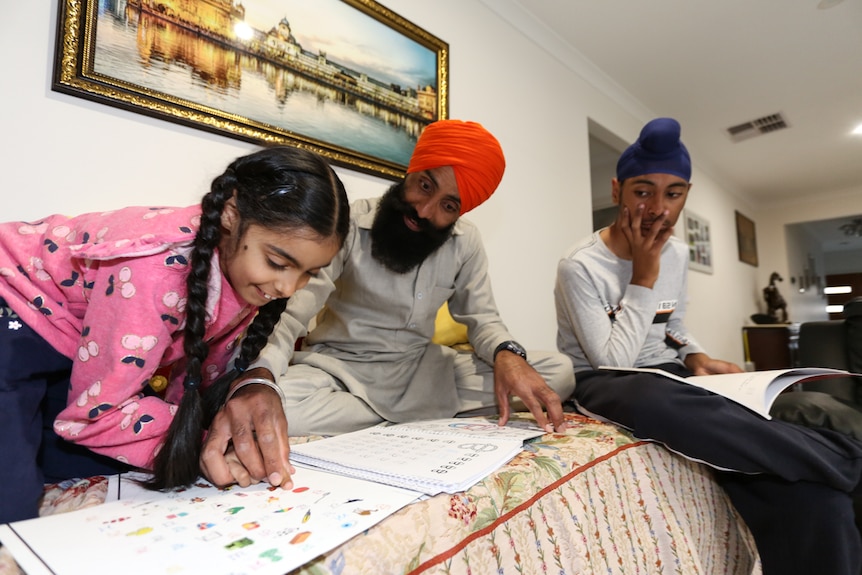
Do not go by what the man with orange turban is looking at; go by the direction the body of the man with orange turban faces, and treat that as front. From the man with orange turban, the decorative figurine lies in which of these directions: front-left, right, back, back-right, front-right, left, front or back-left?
back-left

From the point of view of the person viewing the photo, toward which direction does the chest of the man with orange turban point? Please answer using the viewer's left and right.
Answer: facing the viewer

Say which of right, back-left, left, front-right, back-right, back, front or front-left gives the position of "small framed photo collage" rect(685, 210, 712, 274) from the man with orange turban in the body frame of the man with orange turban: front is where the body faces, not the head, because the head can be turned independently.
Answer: back-left

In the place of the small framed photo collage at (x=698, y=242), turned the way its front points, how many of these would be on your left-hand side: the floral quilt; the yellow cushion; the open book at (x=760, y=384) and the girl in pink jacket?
0

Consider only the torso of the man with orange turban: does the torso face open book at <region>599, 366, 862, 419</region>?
no

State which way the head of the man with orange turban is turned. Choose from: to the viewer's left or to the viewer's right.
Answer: to the viewer's left

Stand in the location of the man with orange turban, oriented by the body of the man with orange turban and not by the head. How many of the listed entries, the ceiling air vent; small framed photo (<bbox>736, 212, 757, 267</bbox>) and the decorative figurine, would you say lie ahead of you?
0

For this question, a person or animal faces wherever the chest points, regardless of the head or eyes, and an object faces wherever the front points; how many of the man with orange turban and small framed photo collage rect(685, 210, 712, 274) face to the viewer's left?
0

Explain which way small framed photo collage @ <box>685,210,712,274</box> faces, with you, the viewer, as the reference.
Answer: facing the viewer and to the right of the viewer

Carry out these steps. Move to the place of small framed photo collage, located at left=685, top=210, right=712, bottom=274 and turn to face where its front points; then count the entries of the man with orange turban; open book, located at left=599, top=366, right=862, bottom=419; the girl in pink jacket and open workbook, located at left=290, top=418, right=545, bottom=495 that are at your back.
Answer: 0

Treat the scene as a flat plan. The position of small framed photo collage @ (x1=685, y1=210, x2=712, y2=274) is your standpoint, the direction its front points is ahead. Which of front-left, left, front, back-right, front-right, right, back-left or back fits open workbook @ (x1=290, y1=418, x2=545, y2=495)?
front-right

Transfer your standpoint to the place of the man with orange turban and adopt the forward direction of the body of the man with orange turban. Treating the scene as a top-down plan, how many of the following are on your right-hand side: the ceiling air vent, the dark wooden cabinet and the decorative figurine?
0
